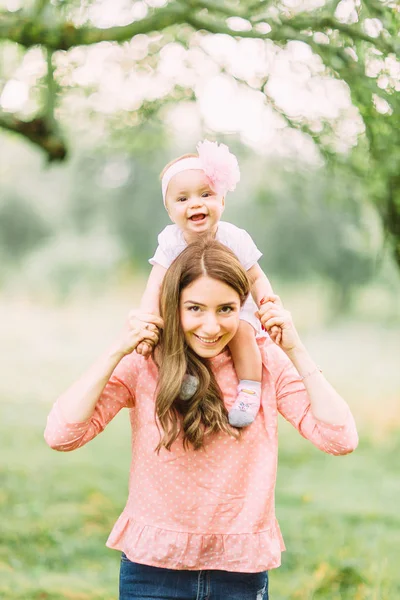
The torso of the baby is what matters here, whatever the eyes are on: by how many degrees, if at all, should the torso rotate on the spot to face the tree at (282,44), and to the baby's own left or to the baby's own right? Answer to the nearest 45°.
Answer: approximately 180°

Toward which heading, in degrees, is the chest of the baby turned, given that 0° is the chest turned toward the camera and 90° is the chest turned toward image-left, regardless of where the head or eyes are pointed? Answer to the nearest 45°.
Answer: approximately 0°

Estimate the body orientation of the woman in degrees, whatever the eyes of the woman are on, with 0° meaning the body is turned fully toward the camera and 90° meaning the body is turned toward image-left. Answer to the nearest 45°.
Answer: approximately 0°
